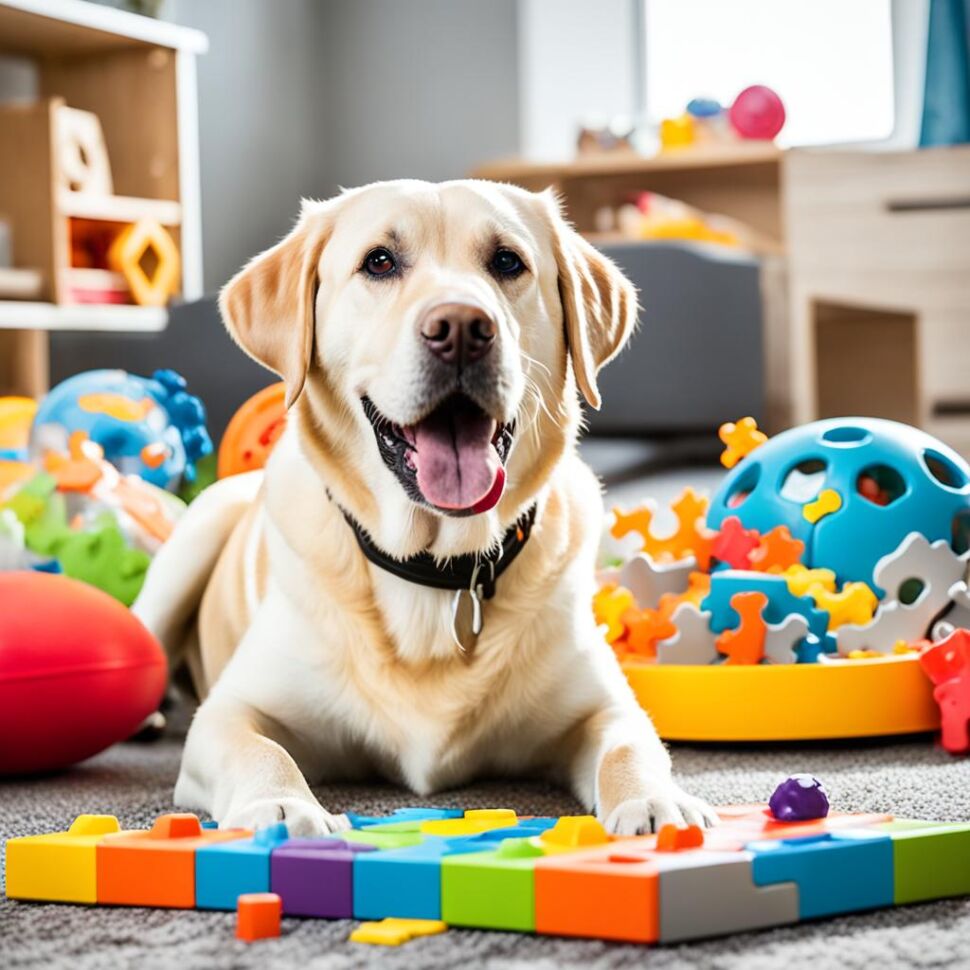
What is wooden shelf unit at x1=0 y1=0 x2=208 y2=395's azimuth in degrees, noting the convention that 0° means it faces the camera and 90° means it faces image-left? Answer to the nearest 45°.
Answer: approximately 315°
